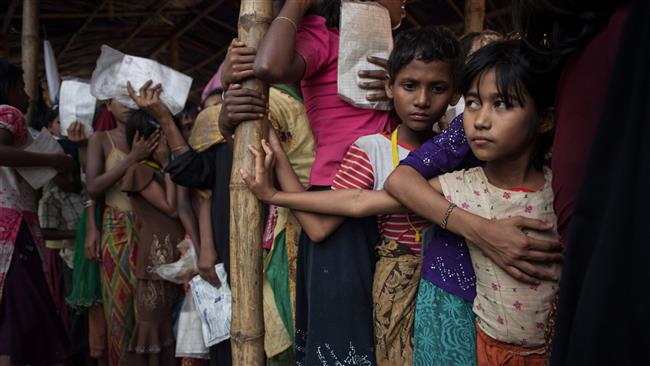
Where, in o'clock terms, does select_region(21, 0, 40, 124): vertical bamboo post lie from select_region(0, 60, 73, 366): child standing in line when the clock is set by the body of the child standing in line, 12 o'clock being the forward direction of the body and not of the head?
The vertical bamboo post is roughly at 9 o'clock from the child standing in line.

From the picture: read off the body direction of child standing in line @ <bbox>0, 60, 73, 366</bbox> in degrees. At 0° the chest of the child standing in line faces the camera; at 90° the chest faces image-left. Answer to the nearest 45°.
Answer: approximately 270°

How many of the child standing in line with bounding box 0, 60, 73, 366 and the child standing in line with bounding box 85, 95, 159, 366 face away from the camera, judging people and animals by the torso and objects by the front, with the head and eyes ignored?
0

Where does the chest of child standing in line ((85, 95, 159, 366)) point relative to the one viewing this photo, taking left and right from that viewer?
facing the viewer and to the right of the viewer
